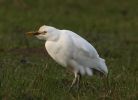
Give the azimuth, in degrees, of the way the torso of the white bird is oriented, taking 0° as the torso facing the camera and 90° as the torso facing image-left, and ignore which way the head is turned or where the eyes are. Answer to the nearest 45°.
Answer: approximately 90°
